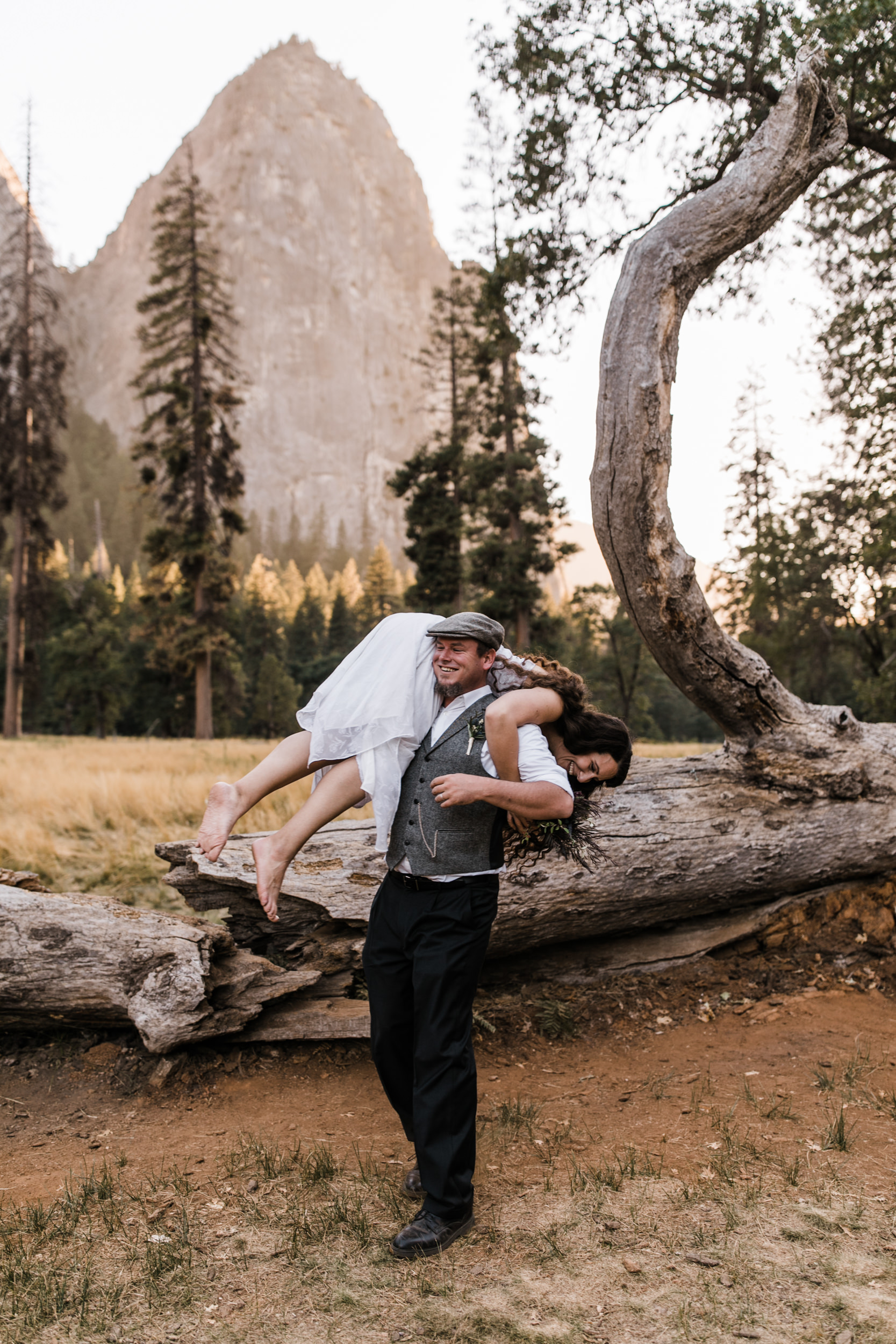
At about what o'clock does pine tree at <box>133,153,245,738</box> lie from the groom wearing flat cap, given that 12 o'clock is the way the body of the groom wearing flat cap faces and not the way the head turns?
The pine tree is roughly at 4 o'clock from the groom wearing flat cap.

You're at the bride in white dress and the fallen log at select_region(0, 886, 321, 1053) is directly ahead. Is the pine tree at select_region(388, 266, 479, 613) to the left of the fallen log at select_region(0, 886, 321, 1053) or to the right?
right

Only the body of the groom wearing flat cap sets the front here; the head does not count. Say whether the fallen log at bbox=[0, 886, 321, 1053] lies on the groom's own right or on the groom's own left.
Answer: on the groom's own right

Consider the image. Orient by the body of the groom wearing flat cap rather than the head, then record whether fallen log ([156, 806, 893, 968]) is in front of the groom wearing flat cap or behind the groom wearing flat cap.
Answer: behind

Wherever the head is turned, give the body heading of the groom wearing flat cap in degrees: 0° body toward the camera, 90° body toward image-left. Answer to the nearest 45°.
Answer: approximately 45°

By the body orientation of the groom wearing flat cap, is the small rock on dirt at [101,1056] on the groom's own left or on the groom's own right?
on the groom's own right

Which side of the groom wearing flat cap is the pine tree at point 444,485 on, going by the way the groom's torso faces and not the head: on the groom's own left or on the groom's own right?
on the groom's own right

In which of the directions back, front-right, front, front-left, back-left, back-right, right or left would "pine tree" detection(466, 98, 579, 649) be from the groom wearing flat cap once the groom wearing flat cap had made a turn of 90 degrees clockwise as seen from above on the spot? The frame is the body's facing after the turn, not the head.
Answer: front-right
